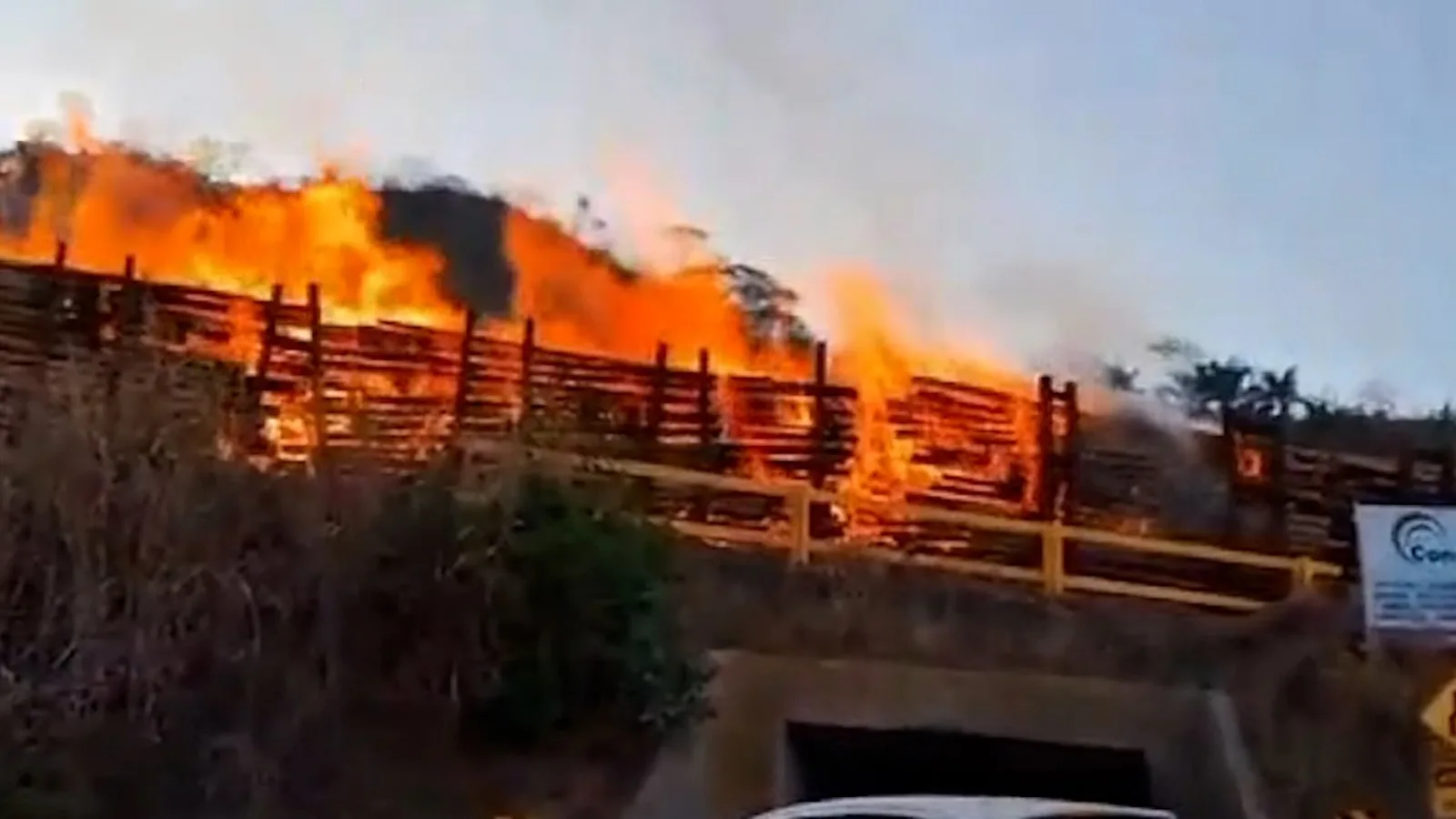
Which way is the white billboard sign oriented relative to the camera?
toward the camera

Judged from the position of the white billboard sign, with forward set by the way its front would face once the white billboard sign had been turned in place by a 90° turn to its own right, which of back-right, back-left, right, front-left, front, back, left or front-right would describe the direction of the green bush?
front-left
